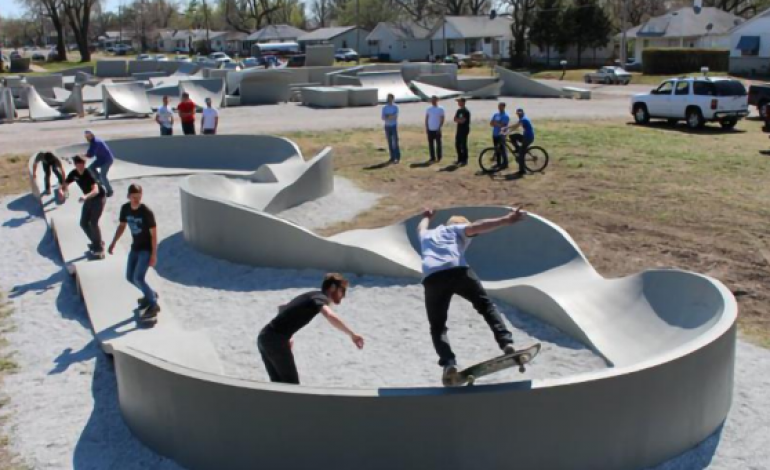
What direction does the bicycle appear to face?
to the viewer's left

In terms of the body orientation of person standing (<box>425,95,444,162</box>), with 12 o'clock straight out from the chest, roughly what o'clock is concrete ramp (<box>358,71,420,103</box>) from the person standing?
The concrete ramp is roughly at 6 o'clock from the person standing.

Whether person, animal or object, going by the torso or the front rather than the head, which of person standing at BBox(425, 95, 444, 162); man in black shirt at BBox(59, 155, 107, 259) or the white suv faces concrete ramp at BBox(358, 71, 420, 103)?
the white suv

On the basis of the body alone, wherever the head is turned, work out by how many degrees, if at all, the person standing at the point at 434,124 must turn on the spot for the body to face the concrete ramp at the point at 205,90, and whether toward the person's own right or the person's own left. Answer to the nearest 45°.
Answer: approximately 135° to the person's own right

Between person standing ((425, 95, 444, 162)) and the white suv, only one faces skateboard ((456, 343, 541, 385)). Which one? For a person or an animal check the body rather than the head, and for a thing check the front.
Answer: the person standing

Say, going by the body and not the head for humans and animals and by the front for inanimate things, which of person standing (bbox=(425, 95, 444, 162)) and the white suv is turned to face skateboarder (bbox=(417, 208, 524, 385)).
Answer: the person standing

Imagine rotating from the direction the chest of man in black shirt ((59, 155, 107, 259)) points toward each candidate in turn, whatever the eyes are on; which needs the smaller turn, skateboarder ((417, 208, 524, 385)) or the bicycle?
the skateboarder

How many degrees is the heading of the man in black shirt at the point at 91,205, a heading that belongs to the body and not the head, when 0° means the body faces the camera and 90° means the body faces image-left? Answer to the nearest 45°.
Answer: approximately 45°
